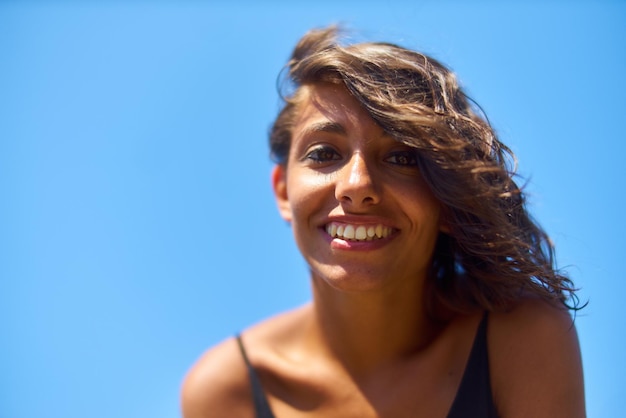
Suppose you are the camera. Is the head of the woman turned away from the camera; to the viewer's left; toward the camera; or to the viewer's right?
toward the camera

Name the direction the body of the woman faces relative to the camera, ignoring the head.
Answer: toward the camera
